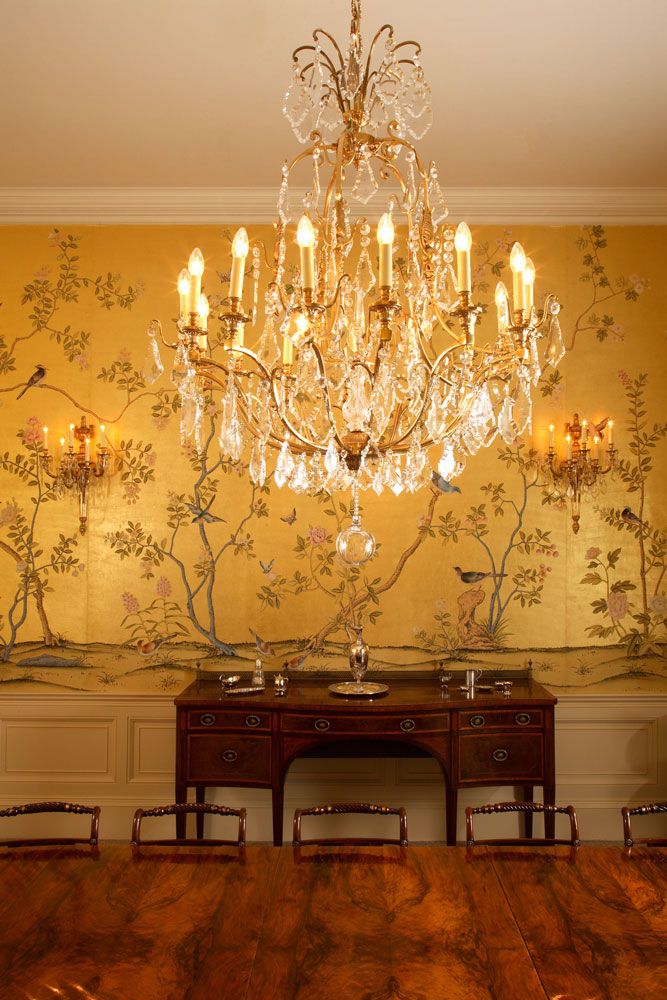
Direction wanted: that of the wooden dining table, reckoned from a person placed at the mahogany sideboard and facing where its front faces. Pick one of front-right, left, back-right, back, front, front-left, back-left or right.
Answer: front

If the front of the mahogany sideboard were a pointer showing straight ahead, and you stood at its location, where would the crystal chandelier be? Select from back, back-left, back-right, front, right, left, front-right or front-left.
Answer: front

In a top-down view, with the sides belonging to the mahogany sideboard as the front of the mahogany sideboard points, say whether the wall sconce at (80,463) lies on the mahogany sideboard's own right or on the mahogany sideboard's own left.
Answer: on the mahogany sideboard's own right

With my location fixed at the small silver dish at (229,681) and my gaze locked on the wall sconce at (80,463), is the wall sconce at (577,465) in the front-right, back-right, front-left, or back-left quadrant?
back-right

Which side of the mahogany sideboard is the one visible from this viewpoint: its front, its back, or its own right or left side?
front
